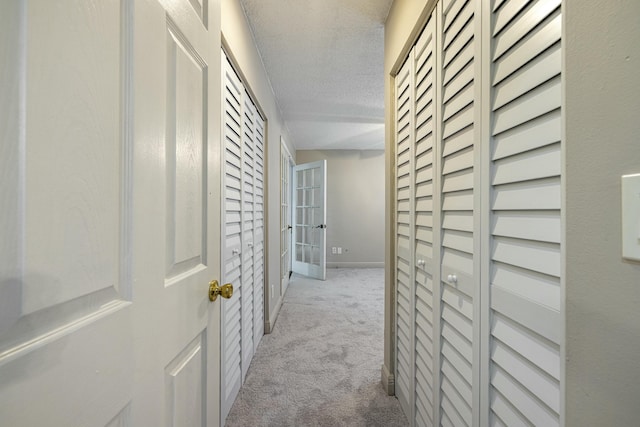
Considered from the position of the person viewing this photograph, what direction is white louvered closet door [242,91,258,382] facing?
facing to the right of the viewer

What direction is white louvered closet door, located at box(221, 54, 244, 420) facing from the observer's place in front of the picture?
facing to the right of the viewer

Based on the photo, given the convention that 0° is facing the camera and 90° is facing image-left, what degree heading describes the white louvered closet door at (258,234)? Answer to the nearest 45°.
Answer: approximately 270°

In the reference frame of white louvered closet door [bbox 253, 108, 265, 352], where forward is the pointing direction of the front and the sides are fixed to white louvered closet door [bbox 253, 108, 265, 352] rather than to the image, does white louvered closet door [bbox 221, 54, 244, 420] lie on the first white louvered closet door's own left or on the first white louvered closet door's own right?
on the first white louvered closet door's own right

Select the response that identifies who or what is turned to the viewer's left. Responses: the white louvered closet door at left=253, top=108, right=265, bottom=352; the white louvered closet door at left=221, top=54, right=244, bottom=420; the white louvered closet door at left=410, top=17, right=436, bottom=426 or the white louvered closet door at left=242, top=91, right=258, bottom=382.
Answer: the white louvered closet door at left=410, top=17, right=436, bottom=426

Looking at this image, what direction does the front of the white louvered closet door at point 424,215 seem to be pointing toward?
to the viewer's left

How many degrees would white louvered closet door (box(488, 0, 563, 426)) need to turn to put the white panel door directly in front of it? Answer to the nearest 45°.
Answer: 0° — it already faces it
